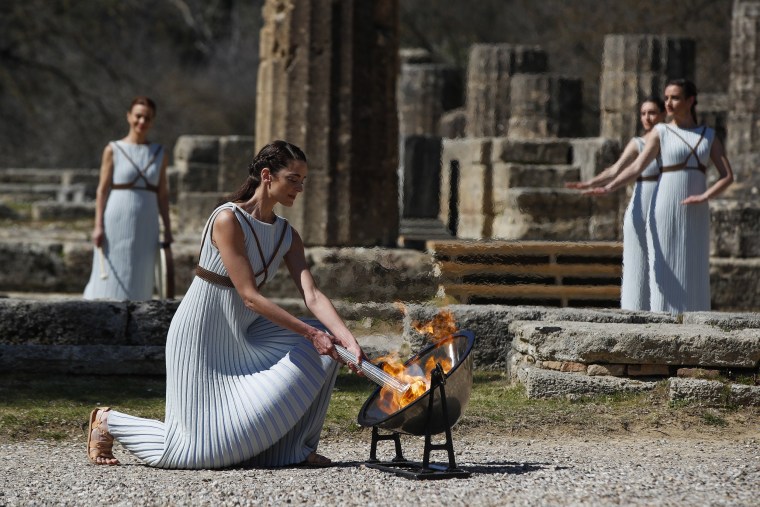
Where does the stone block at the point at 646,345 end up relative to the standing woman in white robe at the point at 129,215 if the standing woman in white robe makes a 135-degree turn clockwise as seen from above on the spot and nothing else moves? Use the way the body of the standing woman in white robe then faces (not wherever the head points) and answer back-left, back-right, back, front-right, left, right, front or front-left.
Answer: back

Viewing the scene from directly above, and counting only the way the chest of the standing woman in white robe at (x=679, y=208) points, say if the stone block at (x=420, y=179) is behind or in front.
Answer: behind

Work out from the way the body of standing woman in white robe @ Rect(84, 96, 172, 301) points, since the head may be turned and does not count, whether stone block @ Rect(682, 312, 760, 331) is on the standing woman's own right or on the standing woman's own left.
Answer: on the standing woman's own left

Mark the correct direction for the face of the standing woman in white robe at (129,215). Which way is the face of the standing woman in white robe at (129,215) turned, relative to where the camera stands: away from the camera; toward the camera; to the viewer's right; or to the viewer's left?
toward the camera

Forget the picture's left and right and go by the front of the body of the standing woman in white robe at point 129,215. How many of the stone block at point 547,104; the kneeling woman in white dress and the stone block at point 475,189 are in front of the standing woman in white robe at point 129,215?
1

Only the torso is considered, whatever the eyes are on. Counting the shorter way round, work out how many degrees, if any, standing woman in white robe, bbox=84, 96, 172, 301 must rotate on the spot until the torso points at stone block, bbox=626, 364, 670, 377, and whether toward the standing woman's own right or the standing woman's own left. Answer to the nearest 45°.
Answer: approximately 45° to the standing woman's own left

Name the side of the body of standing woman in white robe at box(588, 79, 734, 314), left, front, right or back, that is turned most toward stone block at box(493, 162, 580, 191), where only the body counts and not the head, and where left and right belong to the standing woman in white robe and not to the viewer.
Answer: back

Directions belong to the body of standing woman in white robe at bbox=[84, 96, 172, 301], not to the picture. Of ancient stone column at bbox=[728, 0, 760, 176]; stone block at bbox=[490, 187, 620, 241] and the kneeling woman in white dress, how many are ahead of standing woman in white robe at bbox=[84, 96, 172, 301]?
1

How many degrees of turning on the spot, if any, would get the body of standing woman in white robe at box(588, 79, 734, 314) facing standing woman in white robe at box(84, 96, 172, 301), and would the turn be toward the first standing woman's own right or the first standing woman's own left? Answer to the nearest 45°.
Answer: approximately 90° to the first standing woman's own right

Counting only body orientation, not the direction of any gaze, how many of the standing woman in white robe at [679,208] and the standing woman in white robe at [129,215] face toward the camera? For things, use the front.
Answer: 2

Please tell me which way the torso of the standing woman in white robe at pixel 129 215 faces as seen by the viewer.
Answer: toward the camera

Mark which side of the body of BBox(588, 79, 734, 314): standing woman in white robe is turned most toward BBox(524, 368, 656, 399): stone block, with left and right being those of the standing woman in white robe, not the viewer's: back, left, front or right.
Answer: front

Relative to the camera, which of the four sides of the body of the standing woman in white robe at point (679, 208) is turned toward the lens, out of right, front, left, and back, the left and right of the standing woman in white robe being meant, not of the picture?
front

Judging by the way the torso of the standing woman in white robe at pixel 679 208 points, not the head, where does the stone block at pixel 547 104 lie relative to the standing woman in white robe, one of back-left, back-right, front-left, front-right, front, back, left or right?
back
